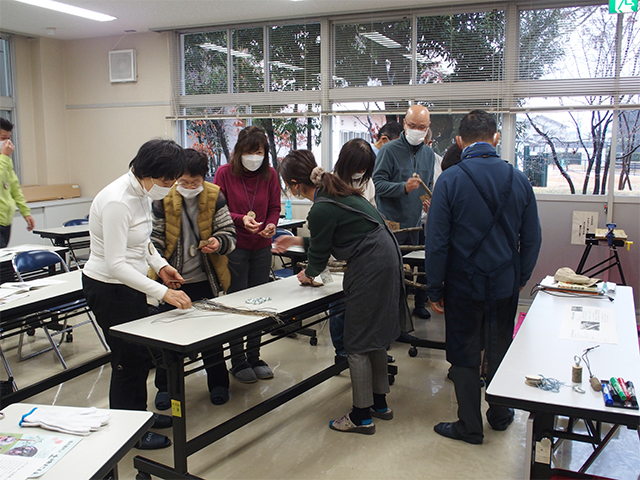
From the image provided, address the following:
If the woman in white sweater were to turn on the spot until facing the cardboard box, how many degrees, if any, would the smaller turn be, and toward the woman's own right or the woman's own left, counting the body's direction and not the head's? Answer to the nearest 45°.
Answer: approximately 90° to the woman's own left

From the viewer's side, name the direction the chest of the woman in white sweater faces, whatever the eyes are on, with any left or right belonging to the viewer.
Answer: facing to the right of the viewer

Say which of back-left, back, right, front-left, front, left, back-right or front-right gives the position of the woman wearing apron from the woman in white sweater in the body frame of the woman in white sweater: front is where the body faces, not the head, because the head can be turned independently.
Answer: front

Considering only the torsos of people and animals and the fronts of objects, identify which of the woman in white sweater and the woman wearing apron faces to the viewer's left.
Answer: the woman wearing apron

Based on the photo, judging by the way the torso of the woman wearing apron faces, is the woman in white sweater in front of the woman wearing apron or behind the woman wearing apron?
in front

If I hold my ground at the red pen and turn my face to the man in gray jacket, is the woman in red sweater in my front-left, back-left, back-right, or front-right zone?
front-left

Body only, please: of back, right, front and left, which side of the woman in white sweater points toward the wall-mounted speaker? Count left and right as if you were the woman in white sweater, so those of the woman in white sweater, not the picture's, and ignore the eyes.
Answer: left

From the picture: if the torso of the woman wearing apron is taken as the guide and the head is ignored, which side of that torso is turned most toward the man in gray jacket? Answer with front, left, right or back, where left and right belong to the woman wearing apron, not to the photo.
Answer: right

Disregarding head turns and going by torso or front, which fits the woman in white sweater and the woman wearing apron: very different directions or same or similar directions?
very different directions

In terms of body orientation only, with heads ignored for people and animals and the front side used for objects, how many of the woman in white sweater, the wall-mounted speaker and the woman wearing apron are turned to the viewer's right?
1

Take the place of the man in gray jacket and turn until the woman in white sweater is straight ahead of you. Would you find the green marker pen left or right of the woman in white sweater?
left

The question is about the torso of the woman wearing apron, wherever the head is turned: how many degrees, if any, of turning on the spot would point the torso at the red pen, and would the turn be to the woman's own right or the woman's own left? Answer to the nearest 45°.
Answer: approximately 135° to the woman's own left

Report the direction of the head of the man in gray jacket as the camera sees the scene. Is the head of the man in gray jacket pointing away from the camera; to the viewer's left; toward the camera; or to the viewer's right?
toward the camera

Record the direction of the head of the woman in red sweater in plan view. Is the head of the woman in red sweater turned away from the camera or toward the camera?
toward the camera

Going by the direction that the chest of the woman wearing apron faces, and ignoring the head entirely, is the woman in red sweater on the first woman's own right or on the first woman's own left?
on the first woman's own right

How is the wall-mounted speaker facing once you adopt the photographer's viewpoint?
facing the viewer and to the left of the viewer
